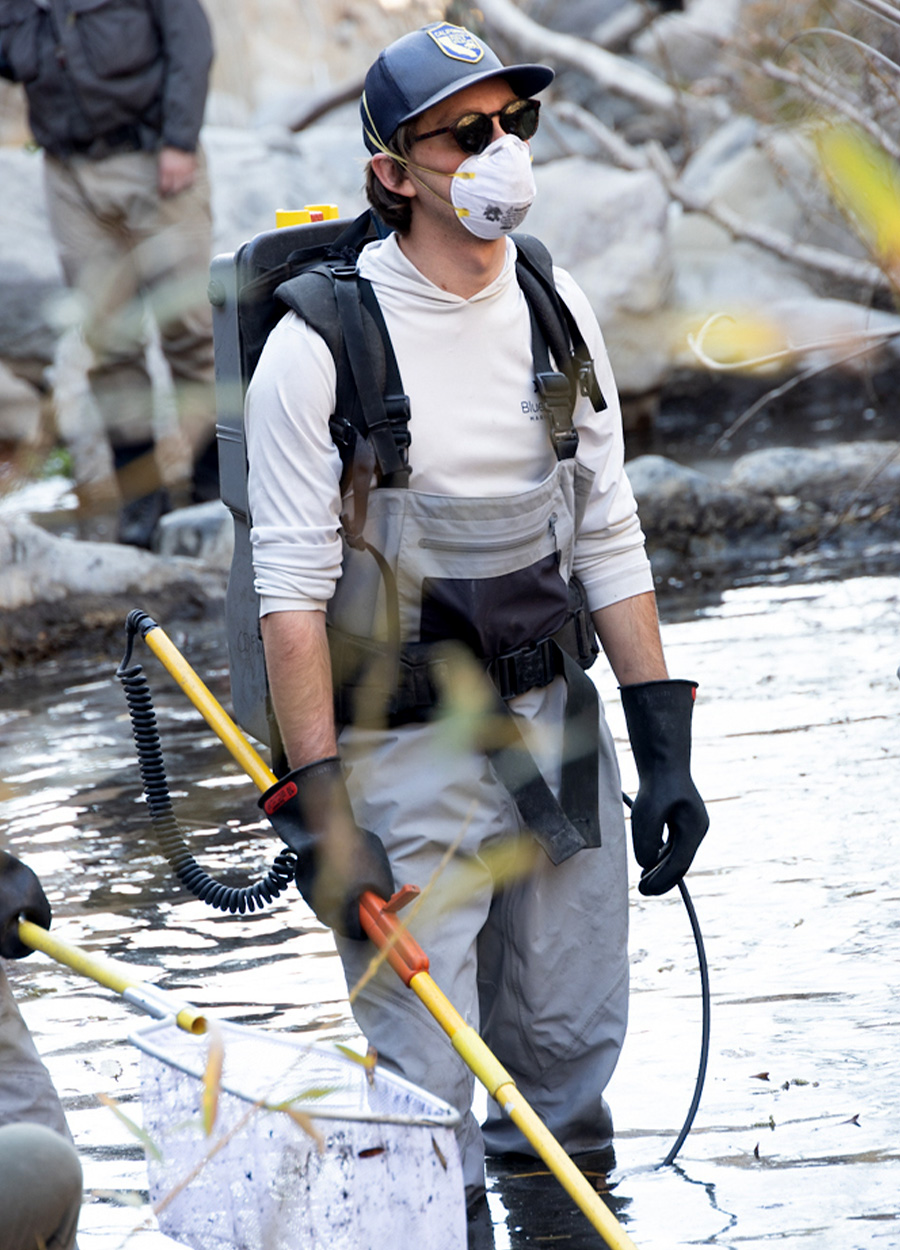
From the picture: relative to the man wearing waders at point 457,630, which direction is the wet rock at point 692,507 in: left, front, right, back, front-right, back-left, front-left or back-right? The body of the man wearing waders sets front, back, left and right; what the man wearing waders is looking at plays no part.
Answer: back-left

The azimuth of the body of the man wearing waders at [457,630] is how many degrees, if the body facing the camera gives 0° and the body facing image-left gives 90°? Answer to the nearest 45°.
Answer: approximately 315°

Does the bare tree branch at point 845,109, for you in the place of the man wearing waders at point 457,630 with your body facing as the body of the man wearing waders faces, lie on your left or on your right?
on your left

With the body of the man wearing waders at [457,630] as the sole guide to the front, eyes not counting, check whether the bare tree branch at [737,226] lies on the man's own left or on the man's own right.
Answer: on the man's own left

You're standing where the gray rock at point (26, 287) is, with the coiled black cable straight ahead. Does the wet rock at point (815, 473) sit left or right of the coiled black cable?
left

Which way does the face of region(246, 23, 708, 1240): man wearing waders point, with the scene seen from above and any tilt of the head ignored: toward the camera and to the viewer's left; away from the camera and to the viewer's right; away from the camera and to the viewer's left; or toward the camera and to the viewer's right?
toward the camera and to the viewer's right

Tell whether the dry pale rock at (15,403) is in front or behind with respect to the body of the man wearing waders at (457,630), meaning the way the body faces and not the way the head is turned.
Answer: behind

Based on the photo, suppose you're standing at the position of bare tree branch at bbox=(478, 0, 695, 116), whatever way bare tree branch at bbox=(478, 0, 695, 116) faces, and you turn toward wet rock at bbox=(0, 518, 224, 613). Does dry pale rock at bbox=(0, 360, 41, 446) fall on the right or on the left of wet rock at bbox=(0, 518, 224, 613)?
right
